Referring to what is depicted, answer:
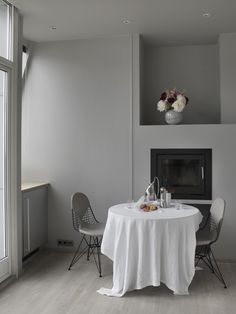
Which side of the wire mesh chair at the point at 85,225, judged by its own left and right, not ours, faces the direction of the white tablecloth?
front

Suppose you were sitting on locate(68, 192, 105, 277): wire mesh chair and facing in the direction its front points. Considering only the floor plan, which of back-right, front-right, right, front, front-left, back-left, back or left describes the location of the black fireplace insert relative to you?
front-left

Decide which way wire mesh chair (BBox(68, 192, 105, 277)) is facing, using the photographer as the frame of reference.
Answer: facing the viewer and to the right of the viewer

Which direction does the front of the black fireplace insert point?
toward the camera

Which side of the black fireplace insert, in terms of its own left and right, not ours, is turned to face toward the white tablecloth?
front

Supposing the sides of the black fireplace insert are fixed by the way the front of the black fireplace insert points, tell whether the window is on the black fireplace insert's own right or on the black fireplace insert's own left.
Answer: on the black fireplace insert's own right

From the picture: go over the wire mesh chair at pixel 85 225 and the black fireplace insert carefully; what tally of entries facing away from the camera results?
0

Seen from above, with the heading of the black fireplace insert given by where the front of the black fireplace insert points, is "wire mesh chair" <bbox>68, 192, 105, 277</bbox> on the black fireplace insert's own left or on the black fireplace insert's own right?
on the black fireplace insert's own right
